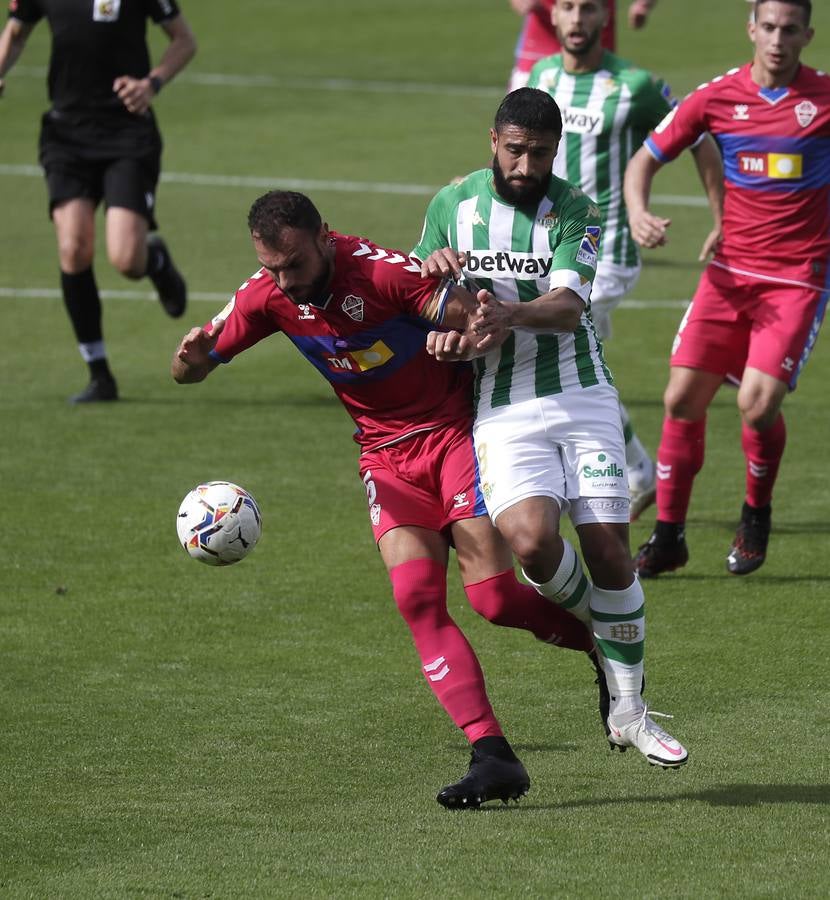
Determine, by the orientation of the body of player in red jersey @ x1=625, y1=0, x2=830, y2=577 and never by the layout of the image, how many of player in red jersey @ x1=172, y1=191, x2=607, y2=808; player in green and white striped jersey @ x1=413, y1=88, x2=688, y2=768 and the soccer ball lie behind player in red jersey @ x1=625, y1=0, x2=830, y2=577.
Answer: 0

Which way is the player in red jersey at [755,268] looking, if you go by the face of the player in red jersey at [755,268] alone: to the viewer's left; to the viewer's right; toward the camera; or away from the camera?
toward the camera

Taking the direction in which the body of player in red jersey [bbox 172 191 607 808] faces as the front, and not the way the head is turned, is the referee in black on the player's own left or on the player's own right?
on the player's own right

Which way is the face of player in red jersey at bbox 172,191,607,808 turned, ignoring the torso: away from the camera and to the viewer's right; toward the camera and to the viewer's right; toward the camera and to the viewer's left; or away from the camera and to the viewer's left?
toward the camera and to the viewer's left

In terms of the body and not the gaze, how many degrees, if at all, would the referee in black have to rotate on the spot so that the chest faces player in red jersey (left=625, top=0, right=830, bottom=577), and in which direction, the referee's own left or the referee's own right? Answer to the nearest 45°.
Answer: approximately 90° to the referee's own left

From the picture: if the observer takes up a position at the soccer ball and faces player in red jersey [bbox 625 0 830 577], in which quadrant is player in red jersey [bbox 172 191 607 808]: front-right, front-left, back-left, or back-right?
front-right

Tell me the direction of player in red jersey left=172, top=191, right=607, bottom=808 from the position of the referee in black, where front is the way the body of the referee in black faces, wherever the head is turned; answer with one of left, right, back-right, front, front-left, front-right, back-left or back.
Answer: front-left

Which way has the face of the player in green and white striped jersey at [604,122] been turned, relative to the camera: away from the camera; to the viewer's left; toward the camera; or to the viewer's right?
toward the camera

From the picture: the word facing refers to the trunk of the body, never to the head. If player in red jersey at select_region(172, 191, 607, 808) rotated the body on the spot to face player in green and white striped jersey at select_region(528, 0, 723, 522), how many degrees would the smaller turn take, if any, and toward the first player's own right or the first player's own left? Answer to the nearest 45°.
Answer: approximately 135° to the first player's own right

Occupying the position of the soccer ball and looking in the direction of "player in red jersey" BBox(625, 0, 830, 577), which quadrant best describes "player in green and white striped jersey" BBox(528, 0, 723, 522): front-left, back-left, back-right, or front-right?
front-left

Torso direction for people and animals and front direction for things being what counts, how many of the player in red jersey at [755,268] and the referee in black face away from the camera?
0

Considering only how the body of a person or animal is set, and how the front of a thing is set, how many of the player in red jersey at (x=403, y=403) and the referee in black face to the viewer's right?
0

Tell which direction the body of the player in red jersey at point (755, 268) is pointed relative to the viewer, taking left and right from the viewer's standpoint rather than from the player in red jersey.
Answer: facing the viewer

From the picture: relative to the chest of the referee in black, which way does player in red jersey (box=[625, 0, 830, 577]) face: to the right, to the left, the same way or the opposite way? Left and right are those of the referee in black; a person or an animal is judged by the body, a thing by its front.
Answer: the same way

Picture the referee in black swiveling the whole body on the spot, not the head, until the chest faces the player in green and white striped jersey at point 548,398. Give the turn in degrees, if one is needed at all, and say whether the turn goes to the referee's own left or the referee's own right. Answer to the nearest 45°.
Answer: approximately 45° to the referee's own left

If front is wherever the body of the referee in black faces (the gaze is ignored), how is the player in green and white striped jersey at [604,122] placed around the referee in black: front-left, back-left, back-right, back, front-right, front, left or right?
left

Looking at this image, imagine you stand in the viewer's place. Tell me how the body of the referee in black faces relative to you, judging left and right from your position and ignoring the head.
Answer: facing the viewer and to the left of the viewer

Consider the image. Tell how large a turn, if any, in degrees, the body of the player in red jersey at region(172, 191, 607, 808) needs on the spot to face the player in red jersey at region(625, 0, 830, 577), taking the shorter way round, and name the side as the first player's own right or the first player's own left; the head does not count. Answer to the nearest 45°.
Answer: approximately 180°
